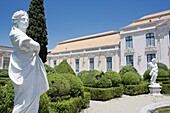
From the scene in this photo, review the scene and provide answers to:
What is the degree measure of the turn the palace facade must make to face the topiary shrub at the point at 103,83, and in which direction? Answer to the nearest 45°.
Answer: approximately 45° to its left

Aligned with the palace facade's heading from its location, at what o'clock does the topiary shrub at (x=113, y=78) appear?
The topiary shrub is roughly at 11 o'clock from the palace facade.

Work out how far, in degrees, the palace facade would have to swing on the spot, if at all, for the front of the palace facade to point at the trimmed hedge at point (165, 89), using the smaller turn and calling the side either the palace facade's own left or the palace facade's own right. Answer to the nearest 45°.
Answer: approximately 45° to the palace facade's own left

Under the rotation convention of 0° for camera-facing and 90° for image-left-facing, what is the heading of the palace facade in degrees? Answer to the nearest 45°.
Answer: approximately 45°

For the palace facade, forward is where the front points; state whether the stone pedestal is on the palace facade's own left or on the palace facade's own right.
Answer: on the palace facade's own left

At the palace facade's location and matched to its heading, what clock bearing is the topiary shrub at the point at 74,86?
The topiary shrub is roughly at 11 o'clock from the palace facade.

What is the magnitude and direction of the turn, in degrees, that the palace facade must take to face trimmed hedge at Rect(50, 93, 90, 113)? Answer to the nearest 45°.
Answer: approximately 45° to its left

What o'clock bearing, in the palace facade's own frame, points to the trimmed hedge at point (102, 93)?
The trimmed hedge is roughly at 11 o'clock from the palace facade.
